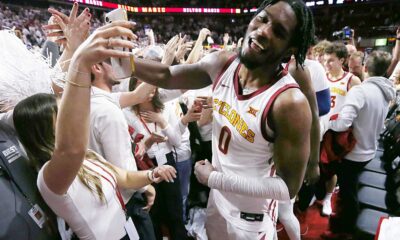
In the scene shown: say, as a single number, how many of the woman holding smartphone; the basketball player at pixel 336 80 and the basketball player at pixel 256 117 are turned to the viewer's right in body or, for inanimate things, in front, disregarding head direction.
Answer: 1

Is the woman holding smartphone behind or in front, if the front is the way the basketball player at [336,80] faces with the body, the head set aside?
in front

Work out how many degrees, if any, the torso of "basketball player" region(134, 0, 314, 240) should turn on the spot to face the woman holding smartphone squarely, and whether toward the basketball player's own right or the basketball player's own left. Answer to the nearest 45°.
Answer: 0° — they already face them

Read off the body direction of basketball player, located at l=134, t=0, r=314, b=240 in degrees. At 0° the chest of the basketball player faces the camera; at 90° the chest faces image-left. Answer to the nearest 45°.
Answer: approximately 45°

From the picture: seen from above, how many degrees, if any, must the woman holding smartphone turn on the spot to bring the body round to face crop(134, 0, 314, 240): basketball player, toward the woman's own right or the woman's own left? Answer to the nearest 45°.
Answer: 0° — they already face them

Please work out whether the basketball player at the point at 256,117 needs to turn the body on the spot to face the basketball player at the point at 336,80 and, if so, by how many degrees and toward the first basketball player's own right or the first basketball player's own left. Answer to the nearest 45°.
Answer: approximately 180°

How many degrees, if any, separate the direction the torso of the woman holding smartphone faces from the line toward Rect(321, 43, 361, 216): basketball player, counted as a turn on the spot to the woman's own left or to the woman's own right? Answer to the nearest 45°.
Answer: approximately 45° to the woman's own left

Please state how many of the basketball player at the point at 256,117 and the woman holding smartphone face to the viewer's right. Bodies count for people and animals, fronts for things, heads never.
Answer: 1

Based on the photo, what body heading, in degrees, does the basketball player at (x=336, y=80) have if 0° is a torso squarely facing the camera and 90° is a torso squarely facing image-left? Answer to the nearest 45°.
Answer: approximately 45°

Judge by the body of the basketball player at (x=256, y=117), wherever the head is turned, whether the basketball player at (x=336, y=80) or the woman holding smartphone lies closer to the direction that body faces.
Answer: the woman holding smartphone

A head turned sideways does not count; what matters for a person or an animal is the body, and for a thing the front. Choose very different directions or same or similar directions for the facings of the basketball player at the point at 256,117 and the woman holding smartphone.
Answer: very different directions

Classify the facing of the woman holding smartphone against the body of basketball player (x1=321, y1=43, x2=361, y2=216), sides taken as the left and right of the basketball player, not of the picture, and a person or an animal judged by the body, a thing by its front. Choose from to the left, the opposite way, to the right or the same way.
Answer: the opposite way
